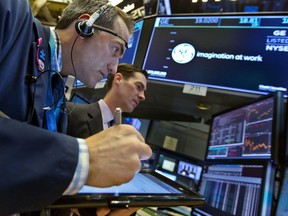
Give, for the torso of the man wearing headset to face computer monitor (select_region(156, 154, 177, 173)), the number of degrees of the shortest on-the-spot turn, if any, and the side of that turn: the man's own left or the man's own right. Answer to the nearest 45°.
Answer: approximately 45° to the man's own left

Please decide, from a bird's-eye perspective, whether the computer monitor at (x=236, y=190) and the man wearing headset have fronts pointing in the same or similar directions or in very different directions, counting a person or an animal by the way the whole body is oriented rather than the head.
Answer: very different directions

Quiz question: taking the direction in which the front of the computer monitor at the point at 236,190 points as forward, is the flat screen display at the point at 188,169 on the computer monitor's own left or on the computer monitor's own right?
on the computer monitor's own right

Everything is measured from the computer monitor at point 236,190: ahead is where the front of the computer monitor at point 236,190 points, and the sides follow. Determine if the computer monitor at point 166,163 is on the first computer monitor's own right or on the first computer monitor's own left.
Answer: on the first computer monitor's own right

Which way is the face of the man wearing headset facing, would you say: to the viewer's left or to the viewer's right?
to the viewer's right

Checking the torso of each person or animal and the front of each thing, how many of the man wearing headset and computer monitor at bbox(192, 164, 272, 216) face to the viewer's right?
1

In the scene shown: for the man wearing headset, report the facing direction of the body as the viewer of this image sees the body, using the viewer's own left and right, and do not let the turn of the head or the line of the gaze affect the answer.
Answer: facing to the right of the viewer
